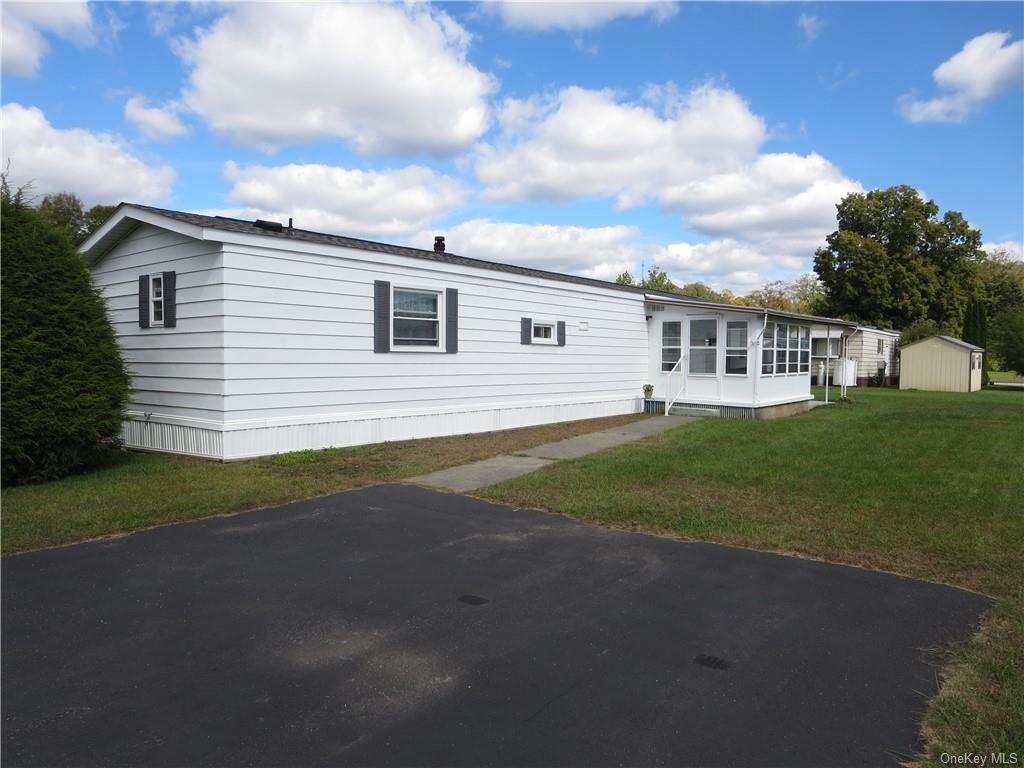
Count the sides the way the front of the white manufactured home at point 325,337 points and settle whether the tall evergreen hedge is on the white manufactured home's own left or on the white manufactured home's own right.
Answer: on the white manufactured home's own right

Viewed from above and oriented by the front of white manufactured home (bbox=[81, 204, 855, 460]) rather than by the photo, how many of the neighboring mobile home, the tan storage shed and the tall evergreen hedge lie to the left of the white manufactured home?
2

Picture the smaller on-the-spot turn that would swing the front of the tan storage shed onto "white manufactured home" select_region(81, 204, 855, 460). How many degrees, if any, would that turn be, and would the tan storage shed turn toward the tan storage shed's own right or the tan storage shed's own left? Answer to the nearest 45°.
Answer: approximately 90° to the tan storage shed's own right

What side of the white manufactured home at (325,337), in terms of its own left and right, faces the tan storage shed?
left

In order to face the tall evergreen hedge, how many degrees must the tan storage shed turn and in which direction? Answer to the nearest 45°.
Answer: approximately 90° to its right

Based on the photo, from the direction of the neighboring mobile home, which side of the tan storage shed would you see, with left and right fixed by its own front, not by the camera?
back

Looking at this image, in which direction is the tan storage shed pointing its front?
to the viewer's right
